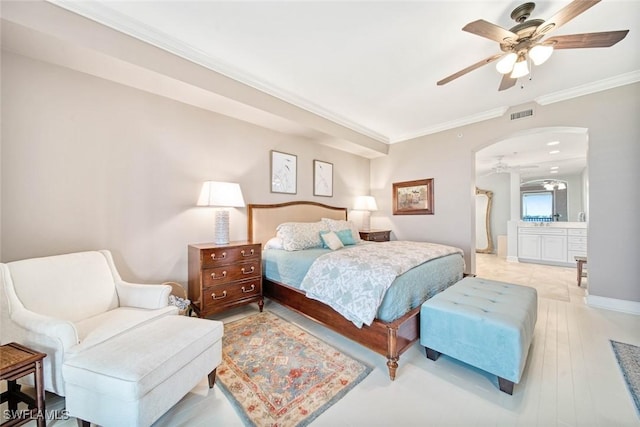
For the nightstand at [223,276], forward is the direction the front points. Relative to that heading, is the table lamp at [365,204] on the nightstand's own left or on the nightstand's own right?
on the nightstand's own left

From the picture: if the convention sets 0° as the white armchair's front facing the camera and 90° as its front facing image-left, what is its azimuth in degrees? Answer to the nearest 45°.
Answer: approximately 315°

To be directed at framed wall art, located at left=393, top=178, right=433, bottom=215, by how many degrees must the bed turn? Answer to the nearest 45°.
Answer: approximately 90° to its left

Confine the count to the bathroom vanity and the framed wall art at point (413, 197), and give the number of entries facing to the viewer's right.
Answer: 0

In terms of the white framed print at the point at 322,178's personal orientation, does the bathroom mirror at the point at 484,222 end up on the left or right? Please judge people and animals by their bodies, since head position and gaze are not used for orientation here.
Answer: on its left

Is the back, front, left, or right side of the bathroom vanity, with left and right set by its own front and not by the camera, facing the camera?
front

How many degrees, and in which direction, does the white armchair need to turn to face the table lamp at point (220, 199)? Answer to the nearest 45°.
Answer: approximately 45° to its left

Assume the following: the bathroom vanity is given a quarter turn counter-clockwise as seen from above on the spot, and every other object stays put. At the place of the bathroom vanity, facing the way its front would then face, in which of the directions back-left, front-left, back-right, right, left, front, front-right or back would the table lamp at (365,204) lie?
back-right

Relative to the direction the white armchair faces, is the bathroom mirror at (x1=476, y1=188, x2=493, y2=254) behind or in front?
in front

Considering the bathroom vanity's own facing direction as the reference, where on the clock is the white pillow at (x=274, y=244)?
The white pillow is roughly at 1 o'clock from the bathroom vanity.

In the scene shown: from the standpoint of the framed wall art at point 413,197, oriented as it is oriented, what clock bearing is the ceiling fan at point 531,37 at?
The ceiling fan is roughly at 10 o'clock from the framed wall art.

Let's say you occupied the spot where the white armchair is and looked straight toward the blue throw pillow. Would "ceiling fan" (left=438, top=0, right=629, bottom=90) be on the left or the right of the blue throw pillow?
right

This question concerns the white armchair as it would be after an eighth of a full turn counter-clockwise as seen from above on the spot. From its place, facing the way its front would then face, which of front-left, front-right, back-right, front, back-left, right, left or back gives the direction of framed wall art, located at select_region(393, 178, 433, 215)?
front
